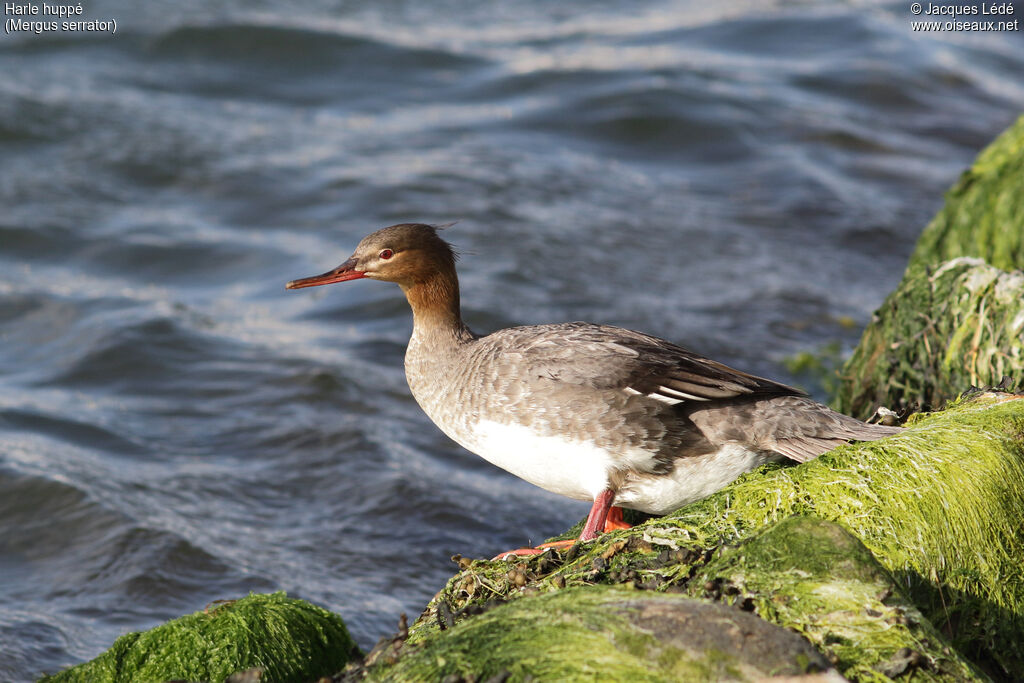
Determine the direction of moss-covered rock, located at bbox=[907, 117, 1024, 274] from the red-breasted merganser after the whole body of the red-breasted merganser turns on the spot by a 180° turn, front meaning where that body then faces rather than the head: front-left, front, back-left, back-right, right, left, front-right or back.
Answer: front-left

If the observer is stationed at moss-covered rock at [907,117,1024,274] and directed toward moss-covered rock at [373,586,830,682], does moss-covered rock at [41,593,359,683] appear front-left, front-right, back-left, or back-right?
front-right

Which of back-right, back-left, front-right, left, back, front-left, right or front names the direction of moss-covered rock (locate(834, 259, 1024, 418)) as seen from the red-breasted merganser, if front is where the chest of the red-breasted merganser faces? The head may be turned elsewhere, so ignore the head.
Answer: back-right

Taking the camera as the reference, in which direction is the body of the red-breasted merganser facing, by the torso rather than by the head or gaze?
to the viewer's left

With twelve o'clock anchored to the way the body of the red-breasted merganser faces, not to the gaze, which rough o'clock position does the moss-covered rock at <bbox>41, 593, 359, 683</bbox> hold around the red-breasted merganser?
The moss-covered rock is roughly at 11 o'clock from the red-breasted merganser.

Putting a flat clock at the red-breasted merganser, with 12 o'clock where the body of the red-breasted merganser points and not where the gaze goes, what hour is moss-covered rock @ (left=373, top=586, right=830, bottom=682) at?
The moss-covered rock is roughly at 9 o'clock from the red-breasted merganser.
